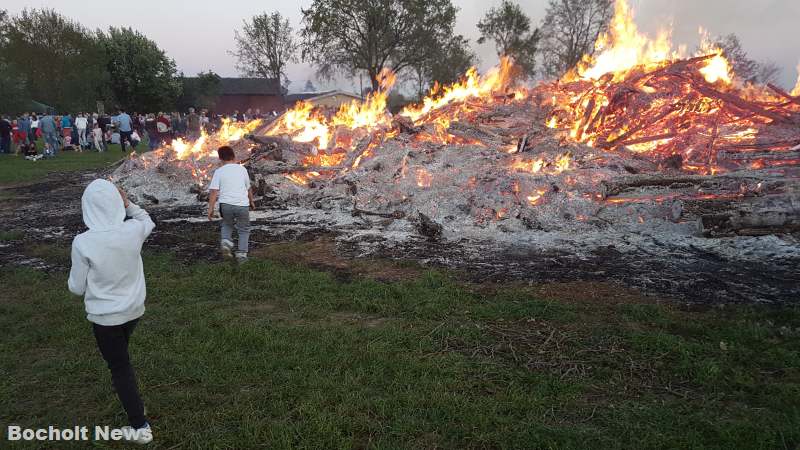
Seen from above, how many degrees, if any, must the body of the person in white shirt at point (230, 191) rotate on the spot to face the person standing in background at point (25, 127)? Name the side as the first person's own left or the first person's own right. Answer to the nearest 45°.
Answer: approximately 45° to the first person's own left

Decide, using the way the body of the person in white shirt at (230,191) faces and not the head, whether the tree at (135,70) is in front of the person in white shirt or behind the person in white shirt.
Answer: in front

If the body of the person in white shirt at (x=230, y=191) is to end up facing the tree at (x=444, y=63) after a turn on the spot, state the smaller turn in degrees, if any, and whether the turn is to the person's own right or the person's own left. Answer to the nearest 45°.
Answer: approximately 45° to the person's own right

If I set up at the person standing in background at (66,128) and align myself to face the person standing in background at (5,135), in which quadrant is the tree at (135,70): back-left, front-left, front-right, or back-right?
back-right

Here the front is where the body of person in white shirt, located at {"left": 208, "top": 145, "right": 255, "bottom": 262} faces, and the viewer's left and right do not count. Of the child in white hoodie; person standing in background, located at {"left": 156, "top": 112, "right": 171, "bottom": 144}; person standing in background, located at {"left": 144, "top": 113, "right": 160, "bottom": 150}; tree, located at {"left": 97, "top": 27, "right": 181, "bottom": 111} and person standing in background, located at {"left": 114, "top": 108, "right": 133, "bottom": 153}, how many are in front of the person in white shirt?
4

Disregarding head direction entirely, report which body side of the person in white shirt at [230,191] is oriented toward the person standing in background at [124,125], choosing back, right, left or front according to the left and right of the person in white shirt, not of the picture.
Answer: front

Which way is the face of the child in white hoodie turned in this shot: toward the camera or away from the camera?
away from the camera

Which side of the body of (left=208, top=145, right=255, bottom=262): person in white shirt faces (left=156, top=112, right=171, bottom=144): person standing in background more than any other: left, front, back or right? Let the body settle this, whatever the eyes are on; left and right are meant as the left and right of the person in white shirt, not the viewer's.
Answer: front

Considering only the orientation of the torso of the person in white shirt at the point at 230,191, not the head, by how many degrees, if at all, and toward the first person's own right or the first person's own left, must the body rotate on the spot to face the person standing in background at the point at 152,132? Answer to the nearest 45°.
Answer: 0° — they already face them

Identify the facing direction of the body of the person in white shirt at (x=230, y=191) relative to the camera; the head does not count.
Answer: away from the camera

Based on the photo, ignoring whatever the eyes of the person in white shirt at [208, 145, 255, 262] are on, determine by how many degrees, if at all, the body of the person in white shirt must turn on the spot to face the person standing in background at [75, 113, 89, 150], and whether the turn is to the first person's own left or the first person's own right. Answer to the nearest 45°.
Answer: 0° — they already face them

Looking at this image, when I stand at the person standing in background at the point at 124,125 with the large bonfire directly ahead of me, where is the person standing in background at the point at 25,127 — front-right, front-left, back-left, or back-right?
back-right

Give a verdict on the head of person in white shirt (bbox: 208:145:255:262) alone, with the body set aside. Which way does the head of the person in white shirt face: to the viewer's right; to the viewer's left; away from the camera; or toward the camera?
away from the camera
